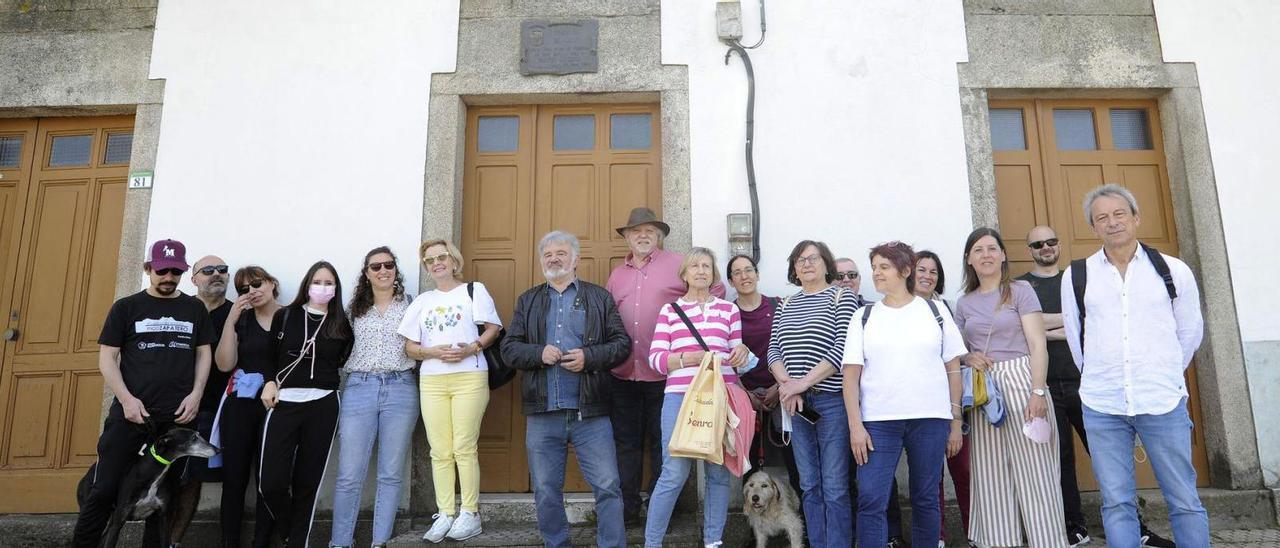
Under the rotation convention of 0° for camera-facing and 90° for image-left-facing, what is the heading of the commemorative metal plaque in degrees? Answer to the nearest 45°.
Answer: approximately 0°

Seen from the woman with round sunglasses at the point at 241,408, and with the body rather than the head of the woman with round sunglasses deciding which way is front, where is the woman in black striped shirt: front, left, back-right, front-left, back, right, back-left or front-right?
front-left

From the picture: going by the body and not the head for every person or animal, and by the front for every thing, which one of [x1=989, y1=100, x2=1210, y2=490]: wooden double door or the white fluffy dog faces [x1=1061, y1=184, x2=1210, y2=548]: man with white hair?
the wooden double door

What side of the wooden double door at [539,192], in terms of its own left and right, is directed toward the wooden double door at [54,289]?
right

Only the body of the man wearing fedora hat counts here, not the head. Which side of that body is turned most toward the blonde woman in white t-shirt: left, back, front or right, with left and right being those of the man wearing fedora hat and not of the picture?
right

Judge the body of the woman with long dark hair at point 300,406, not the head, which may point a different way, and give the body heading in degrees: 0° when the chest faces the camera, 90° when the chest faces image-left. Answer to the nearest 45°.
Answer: approximately 0°
